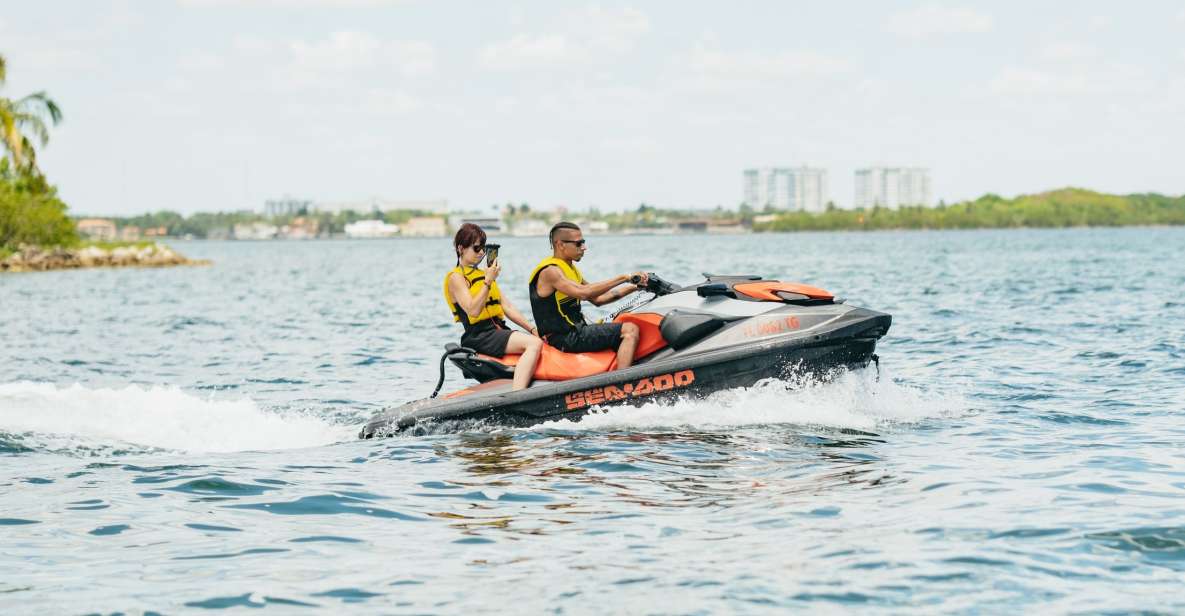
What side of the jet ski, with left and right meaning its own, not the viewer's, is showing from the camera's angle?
right

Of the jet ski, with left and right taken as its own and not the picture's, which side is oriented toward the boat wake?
back

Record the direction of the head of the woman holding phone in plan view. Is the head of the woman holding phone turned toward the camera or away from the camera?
toward the camera
